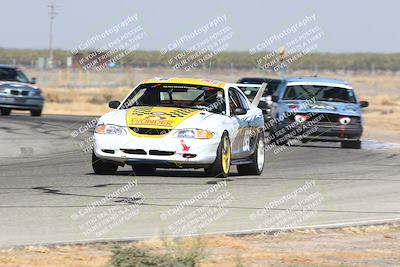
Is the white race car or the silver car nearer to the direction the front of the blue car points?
the white race car

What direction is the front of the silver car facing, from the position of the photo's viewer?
facing the viewer and to the right of the viewer

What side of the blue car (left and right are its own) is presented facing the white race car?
front

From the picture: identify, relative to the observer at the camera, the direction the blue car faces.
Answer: facing the viewer

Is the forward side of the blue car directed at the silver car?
no

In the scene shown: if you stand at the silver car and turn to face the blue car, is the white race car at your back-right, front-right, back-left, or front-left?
front-right

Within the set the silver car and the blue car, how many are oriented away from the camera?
0

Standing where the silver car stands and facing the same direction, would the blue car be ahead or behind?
ahead

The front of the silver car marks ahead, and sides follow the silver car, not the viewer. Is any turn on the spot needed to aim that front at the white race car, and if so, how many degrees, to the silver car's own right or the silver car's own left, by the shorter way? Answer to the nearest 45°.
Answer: approximately 45° to the silver car's own right
